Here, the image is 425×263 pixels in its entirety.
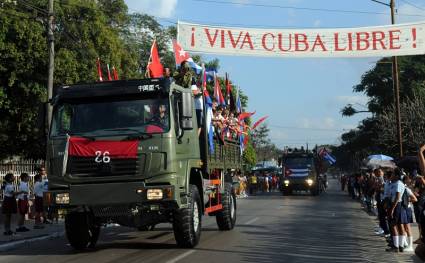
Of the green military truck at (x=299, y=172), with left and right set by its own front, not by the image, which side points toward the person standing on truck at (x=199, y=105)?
front

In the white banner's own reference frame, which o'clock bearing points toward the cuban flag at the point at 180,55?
The cuban flag is roughly at 2 o'clock from the white banner.

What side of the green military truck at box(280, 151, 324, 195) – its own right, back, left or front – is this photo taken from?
front

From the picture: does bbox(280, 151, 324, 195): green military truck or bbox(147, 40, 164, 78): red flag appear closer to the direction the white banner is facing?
the red flag

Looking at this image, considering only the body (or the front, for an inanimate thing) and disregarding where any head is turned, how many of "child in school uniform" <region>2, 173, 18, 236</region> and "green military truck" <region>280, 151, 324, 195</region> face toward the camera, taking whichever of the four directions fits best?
1

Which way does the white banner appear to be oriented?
toward the camera

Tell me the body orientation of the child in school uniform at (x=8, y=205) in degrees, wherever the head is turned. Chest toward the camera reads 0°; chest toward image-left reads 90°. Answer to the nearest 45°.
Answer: approximately 270°

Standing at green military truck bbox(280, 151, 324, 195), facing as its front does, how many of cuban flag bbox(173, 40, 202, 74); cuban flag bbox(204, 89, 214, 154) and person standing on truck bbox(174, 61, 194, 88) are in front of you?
3

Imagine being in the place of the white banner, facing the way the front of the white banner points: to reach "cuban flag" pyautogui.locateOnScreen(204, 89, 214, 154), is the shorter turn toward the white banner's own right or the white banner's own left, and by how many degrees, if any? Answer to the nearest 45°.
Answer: approximately 45° to the white banner's own right

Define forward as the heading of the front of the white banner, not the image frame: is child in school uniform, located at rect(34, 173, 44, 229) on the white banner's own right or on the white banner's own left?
on the white banner's own right

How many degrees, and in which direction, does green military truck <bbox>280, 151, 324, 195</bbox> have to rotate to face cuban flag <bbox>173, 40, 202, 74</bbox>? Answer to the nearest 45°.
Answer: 0° — it already faces it

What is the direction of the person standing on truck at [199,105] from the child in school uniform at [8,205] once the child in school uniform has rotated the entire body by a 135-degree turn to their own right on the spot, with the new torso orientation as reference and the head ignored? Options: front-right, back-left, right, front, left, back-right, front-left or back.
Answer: left
